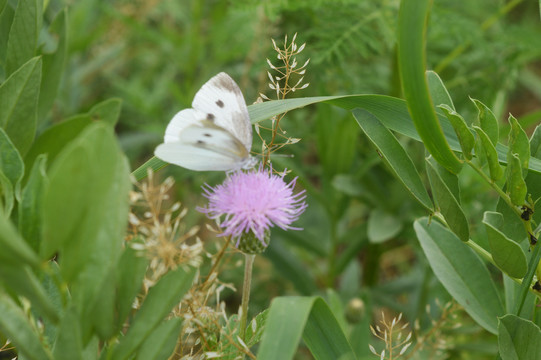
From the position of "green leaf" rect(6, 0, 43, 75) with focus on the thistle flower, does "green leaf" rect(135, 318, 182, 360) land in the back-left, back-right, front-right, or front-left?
front-right

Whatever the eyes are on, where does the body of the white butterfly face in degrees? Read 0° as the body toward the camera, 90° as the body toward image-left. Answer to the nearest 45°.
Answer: approximately 270°
